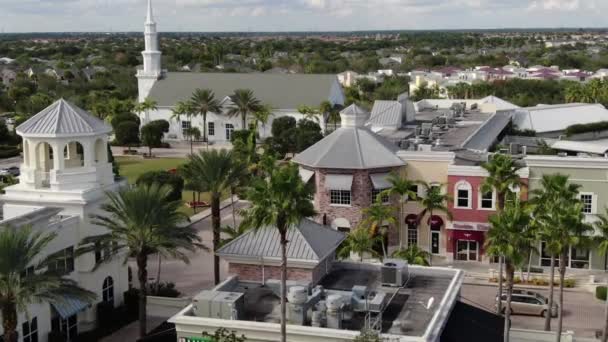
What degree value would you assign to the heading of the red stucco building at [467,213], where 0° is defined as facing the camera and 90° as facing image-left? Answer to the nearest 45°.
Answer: approximately 0°

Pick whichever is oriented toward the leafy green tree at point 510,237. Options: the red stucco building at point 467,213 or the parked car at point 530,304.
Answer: the red stucco building

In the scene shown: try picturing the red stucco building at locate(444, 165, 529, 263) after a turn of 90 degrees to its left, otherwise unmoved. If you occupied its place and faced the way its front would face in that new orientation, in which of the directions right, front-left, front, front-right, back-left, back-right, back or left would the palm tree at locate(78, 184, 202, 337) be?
back-right

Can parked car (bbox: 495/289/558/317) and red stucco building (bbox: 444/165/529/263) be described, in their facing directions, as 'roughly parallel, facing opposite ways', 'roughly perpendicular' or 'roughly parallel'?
roughly perpendicular

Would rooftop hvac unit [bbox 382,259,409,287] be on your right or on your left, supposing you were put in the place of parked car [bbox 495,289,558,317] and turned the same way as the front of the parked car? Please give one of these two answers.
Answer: on your right

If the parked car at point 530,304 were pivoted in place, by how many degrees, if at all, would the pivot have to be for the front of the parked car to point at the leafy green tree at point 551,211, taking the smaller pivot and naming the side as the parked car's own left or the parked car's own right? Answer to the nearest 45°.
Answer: approximately 90° to the parked car's own right

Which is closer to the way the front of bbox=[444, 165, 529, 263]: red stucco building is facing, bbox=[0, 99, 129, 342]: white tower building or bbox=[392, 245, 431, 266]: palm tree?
the palm tree
